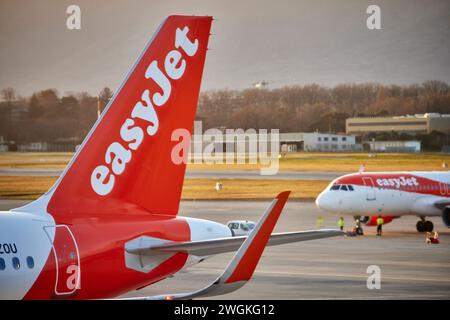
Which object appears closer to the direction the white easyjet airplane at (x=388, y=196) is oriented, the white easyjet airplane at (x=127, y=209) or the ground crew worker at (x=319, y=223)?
the ground crew worker

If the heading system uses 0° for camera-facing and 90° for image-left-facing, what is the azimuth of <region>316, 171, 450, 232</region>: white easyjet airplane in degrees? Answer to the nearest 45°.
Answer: approximately 90°

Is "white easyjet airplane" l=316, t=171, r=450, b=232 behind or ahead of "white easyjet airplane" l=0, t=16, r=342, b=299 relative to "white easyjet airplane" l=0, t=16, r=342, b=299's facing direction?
behind

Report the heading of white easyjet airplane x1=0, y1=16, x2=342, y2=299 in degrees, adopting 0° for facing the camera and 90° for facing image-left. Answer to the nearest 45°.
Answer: approximately 45°
